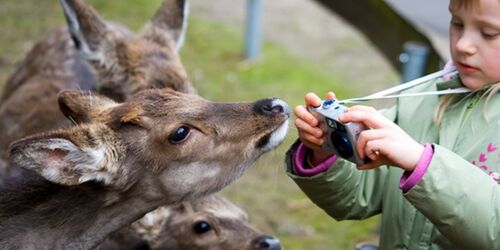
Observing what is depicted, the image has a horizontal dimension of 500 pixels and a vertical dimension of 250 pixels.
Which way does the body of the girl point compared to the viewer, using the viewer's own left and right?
facing the viewer and to the left of the viewer

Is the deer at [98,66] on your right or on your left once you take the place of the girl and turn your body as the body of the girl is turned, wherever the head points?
on your right

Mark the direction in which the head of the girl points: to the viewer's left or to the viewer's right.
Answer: to the viewer's left
